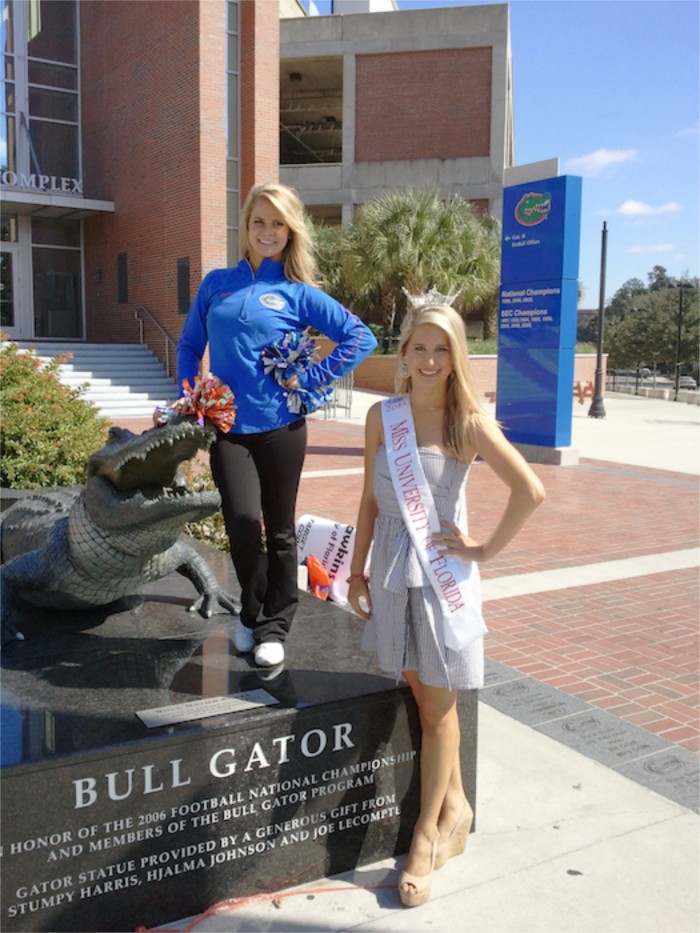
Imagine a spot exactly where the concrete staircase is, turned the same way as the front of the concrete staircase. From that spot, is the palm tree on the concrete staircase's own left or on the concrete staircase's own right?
on the concrete staircase's own left

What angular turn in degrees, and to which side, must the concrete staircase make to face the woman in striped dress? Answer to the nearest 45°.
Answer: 0° — it already faces them

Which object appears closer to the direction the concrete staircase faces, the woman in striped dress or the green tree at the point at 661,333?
the woman in striped dress

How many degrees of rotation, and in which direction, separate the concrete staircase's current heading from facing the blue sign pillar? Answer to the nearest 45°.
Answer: approximately 45° to its left

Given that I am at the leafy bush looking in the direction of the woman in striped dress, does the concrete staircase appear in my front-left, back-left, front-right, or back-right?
back-left

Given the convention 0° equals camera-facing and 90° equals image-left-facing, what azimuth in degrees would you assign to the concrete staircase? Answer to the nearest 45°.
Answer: approximately 0°

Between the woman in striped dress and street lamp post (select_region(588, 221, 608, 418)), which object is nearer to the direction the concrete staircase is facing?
the woman in striped dress

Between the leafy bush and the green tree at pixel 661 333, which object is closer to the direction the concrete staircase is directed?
the leafy bush

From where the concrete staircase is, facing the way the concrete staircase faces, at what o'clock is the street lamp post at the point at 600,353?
The street lamp post is roughly at 9 o'clock from the concrete staircase.

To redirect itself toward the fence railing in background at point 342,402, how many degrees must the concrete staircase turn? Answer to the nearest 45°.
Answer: approximately 90° to its left
